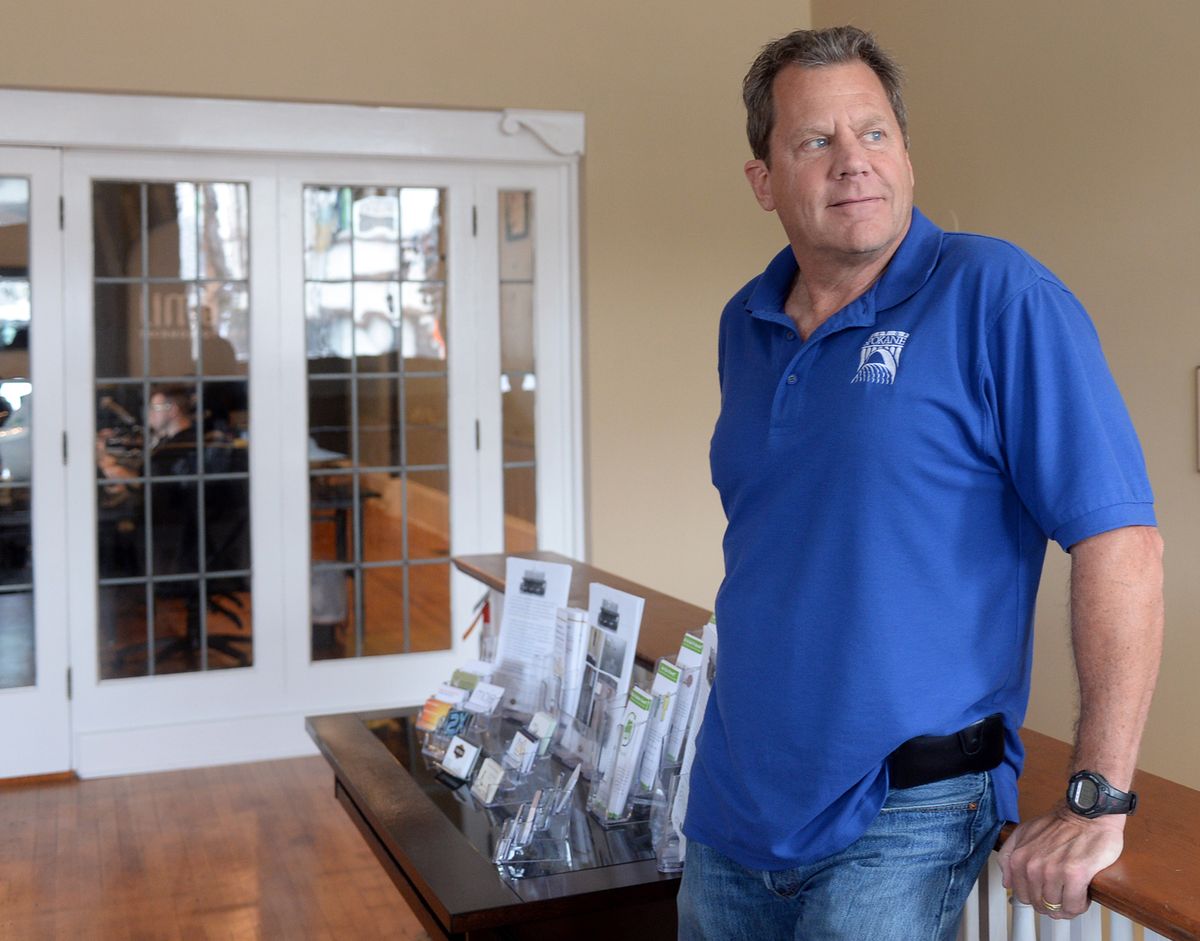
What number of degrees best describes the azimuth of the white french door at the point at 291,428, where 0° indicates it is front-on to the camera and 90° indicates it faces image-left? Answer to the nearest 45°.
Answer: approximately 0°

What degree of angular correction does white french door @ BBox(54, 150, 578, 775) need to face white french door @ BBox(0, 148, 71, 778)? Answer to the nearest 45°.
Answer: approximately 90° to its right

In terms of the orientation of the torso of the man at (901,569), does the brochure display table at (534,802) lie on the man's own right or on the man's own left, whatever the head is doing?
on the man's own right

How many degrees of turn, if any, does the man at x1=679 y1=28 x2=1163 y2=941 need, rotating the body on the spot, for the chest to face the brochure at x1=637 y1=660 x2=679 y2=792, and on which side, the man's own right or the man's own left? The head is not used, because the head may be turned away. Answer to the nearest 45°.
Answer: approximately 90° to the man's own right

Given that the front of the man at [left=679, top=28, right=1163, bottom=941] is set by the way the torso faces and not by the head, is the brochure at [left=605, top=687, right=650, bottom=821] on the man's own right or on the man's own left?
on the man's own right

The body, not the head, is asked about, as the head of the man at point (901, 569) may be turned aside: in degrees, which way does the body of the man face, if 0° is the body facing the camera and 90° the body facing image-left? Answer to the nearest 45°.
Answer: approximately 45°

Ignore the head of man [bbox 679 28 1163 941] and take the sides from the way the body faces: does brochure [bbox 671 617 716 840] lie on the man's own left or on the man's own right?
on the man's own right

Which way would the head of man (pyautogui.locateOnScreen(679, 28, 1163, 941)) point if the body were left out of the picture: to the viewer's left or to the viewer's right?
to the viewer's right

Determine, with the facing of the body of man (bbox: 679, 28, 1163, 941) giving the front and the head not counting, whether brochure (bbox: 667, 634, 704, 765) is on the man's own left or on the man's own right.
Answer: on the man's own right

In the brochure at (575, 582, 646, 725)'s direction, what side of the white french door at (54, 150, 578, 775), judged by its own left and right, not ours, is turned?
front

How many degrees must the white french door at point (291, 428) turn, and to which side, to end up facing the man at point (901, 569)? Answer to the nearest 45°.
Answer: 0° — it already faces them

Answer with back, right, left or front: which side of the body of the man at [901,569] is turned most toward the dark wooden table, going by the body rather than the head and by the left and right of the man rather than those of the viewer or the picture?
right
